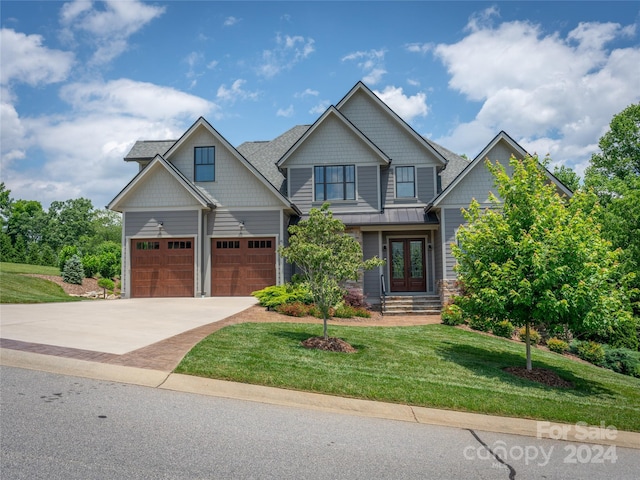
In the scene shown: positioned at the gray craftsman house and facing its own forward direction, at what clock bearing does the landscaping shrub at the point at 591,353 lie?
The landscaping shrub is roughly at 10 o'clock from the gray craftsman house.

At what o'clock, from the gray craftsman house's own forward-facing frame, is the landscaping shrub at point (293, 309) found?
The landscaping shrub is roughly at 12 o'clock from the gray craftsman house.

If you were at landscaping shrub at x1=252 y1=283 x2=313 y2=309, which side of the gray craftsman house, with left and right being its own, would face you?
front

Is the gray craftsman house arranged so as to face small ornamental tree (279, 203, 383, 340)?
yes

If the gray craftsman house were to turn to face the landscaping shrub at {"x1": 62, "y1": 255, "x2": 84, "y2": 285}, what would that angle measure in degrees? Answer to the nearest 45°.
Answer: approximately 90° to its right

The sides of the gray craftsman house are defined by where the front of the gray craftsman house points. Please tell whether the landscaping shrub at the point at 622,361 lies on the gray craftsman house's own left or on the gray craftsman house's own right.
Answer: on the gray craftsman house's own left

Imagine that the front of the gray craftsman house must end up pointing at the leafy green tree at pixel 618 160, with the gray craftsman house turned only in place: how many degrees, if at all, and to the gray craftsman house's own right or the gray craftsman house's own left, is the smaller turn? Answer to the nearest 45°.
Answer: approximately 135° to the gray craftsman house's own left

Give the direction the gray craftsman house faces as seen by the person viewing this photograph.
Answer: facing the viewer
